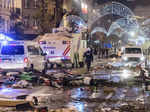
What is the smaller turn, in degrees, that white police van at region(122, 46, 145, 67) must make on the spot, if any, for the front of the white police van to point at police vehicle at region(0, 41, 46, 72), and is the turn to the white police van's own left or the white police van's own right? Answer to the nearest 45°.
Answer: approximately 45° to the white police van's own right
